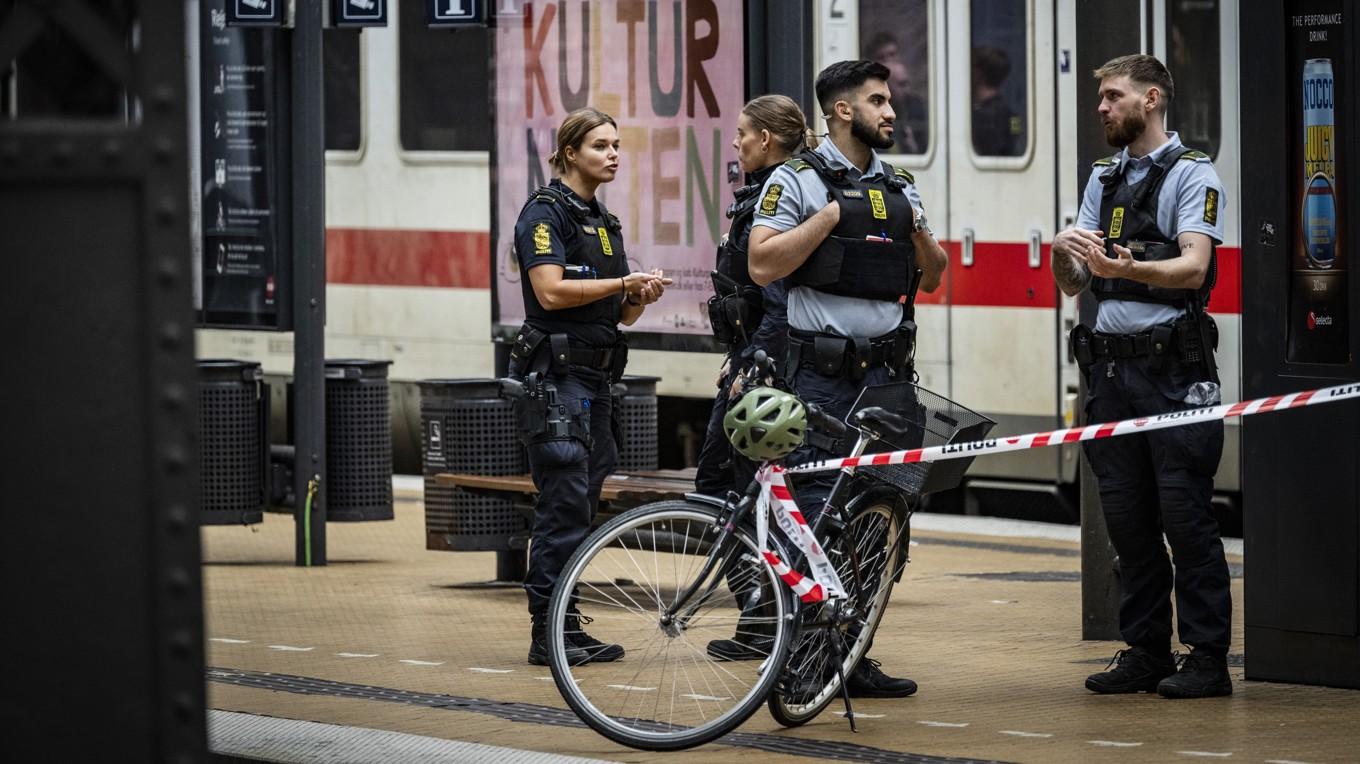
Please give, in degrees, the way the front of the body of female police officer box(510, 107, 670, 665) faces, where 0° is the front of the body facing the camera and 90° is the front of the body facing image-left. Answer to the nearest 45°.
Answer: approximately 315°

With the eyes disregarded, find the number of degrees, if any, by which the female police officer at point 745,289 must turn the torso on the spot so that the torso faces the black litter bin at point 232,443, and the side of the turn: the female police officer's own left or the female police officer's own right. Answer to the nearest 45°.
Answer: approximately 45° to the female police officer's own right

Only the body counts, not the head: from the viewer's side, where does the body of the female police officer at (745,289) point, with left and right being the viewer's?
facing to the left of the viewer

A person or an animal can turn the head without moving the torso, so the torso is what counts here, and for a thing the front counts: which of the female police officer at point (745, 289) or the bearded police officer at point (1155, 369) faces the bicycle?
the bearded police officer

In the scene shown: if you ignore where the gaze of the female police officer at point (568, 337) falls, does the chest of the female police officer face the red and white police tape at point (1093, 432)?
yes

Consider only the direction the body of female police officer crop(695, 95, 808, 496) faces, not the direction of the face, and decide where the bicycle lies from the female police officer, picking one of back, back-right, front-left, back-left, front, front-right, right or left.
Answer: left

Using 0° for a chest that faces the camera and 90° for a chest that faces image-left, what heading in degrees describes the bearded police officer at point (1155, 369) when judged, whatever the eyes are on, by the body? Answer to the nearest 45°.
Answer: approximately 45°

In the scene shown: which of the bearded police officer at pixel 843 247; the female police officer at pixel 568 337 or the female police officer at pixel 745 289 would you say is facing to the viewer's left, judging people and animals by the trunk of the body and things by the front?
the female police officer at pixel 745 289

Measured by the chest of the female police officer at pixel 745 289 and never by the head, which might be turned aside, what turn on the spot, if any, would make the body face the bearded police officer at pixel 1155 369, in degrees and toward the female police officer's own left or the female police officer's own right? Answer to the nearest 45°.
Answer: approximately 135° to the female police officer's own left

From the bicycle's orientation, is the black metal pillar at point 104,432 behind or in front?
in front

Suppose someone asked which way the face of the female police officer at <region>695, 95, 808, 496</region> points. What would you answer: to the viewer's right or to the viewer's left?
to the viewer's left

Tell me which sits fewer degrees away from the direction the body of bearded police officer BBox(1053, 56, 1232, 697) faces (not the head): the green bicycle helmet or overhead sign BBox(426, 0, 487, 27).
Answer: the green bicycle helmet

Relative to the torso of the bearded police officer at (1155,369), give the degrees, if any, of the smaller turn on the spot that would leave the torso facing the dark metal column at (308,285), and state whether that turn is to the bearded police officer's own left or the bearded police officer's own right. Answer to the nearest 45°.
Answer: approximately 90° to the bearded police officer's own right

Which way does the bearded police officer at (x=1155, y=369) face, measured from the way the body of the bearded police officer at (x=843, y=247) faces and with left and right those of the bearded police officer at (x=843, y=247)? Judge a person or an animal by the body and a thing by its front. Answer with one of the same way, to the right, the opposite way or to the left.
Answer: to the right

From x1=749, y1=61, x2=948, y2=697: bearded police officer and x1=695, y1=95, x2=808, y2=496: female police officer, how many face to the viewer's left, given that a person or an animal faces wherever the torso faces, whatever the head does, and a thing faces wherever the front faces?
1

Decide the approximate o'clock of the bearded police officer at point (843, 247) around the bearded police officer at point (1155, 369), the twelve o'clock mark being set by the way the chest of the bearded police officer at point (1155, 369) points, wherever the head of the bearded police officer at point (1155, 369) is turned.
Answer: the bearded police officer at point (843, 247) is roughly at 1 o'clock from the bearded police officer at point (1155, 369).

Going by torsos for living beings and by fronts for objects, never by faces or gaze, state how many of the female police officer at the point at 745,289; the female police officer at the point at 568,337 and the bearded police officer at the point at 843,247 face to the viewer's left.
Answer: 1
